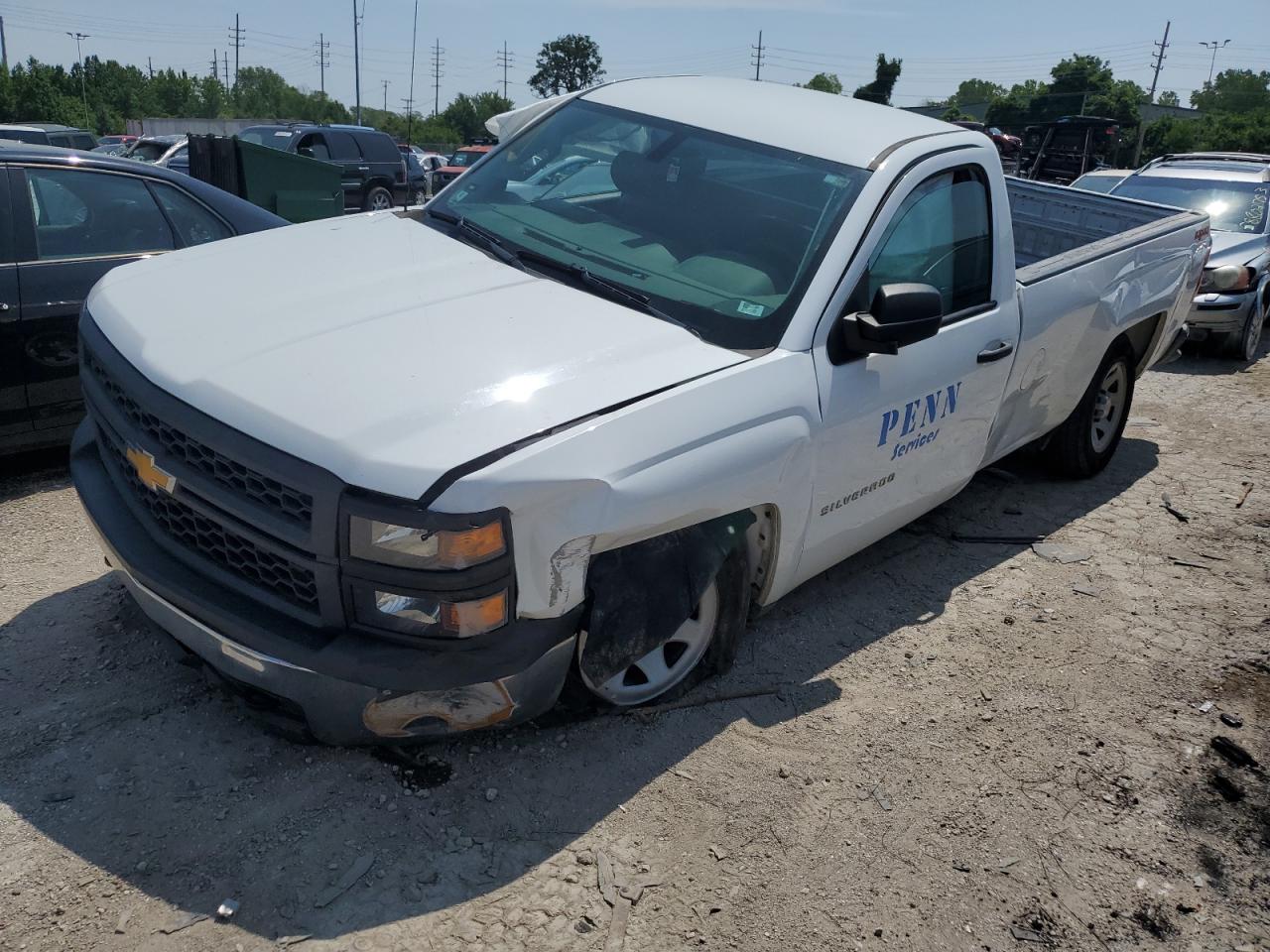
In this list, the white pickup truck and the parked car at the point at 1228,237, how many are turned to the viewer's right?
0

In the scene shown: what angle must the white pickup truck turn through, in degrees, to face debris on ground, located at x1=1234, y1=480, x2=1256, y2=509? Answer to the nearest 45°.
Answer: approximately 180°

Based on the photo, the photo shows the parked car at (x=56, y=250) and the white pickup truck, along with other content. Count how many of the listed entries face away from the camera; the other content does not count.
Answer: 0

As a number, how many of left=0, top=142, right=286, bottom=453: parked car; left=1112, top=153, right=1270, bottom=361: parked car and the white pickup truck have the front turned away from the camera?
0

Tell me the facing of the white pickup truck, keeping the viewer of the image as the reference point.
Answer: facing the viewer and to the left of the viewer

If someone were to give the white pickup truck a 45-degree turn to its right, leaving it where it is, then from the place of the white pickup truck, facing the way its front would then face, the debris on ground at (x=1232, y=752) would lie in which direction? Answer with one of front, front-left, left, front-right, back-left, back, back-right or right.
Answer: back

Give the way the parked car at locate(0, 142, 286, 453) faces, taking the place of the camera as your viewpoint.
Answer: facing to the left of the viewer

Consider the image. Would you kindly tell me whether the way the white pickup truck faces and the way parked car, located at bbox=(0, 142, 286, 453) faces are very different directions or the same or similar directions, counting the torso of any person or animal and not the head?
same or similar directions

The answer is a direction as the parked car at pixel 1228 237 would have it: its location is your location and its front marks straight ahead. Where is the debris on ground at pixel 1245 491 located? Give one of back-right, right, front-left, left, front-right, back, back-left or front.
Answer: front-left

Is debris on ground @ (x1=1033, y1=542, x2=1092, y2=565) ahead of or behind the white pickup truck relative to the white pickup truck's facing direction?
behind
